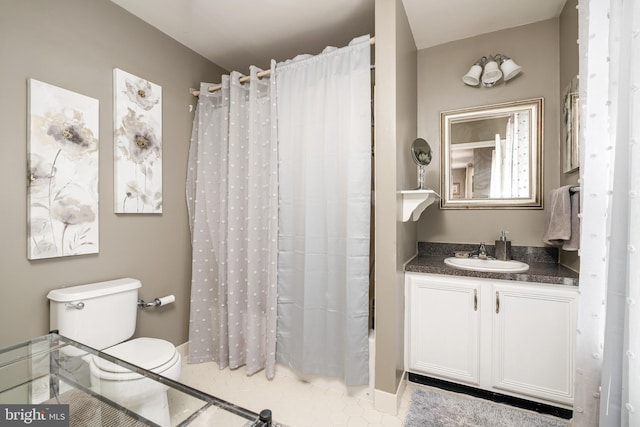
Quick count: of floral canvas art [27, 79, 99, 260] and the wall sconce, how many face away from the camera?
0

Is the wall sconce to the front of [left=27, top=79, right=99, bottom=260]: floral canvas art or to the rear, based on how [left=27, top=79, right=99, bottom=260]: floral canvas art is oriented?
to the front

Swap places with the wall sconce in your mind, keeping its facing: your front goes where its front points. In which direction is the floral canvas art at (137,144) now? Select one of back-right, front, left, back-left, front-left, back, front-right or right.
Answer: front-right

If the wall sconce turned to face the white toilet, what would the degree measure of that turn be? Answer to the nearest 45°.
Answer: approximately 45° to its right

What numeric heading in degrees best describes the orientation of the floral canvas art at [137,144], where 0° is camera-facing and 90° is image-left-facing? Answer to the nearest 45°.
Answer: approximately 315°

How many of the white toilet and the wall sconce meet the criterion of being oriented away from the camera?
0

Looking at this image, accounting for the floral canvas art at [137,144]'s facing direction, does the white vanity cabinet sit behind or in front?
in front

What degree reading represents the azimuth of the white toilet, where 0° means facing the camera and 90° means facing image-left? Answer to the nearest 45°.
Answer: approximately 315°

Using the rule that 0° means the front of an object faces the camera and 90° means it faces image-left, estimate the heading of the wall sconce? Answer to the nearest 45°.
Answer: approximately 0°
